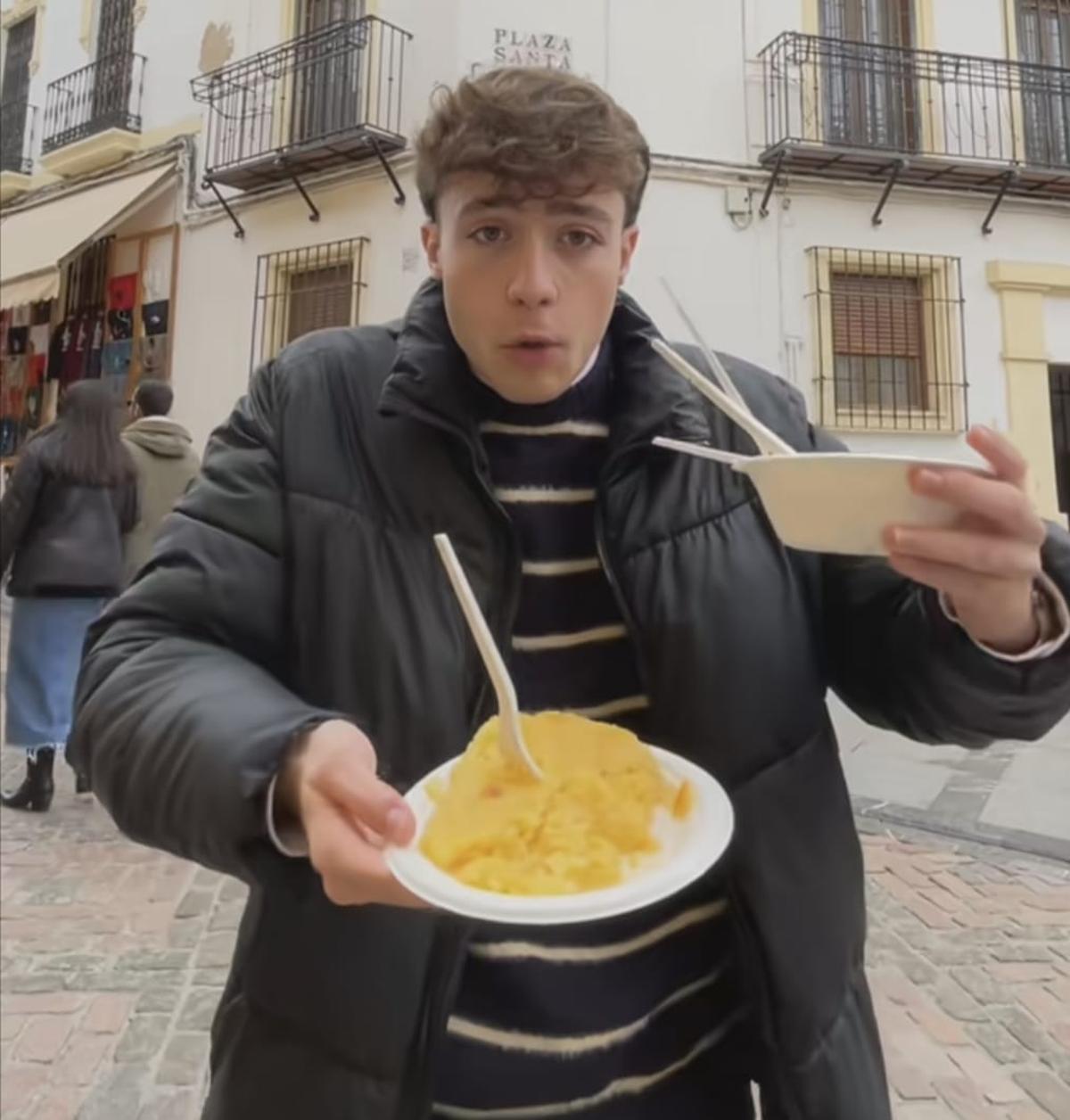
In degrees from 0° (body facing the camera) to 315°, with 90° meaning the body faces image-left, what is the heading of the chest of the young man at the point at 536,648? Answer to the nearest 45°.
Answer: approximately 0°

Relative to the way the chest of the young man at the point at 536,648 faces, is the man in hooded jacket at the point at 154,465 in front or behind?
behind

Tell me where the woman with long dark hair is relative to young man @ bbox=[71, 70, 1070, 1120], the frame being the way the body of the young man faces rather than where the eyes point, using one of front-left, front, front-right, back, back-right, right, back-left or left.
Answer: back-right

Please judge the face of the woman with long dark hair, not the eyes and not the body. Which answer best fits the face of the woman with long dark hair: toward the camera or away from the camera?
away from the camera
